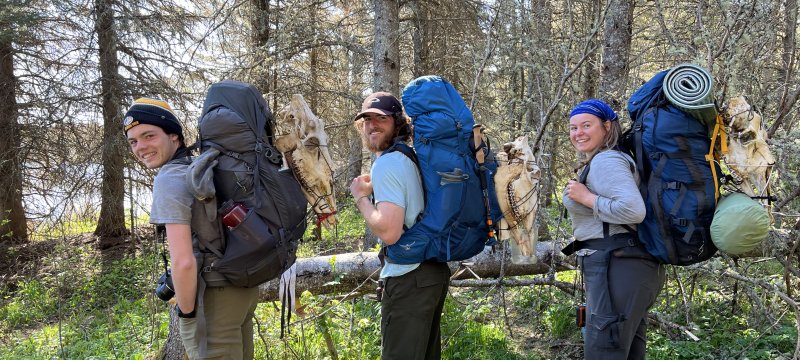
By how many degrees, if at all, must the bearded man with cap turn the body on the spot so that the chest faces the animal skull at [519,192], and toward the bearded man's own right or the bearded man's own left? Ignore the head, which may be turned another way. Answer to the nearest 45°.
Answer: approximately 180°

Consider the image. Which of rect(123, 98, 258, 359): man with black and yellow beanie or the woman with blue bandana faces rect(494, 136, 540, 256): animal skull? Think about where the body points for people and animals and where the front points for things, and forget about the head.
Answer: the woman with blue bandana

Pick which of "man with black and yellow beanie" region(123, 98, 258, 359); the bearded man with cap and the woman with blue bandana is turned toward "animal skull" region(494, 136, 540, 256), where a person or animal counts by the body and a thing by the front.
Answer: the woman with blue bandana

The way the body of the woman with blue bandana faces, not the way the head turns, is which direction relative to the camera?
to the viewer's left

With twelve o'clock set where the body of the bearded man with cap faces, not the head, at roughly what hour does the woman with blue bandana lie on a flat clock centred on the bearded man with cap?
The woman with blue bandana is roughly at 6 o'clock from the bearded man with cap.

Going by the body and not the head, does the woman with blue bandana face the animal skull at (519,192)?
yes

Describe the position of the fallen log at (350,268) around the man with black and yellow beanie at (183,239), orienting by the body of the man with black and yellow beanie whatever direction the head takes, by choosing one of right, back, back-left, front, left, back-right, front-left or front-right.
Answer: back-right

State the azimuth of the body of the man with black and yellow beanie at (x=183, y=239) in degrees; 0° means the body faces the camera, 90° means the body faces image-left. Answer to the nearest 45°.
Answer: approximately 90°

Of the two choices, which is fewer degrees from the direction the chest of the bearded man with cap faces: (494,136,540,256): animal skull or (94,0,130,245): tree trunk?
the tree trunk

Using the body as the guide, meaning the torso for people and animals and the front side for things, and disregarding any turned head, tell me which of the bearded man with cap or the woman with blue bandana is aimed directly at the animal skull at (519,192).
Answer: the woman with blue bandana

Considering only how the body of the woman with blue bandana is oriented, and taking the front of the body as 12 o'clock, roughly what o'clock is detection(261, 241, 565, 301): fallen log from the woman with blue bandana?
The fallen log is roughly at 1 o'clock from the woman with blue bandana.

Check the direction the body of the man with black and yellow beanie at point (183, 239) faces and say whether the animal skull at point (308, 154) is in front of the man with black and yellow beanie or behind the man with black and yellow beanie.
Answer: behind

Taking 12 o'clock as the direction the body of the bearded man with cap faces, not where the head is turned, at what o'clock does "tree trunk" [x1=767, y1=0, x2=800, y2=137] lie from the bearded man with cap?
The tree trunk is roughly at 5 o'clock from the bearded man with cap.

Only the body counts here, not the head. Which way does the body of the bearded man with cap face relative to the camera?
to the viewer's left
